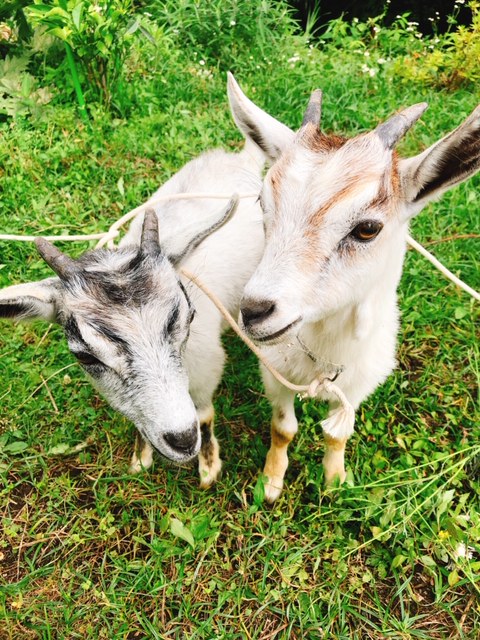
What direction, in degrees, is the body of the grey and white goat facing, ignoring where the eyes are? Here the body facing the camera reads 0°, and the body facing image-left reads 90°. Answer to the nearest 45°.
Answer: approximately 45°

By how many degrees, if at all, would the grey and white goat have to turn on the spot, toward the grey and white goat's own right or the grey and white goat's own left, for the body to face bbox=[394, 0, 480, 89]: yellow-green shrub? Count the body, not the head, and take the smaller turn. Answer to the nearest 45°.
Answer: approximately 180°

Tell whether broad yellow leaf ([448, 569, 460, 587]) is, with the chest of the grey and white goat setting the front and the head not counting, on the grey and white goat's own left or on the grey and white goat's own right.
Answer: on the grey and white goat's own left

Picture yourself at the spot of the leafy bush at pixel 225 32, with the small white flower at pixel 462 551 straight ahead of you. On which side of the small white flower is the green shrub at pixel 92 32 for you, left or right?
right

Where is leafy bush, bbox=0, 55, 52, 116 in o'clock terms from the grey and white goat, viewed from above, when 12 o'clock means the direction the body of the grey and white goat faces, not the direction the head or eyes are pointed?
The leafy bush is roughly at 4 o'clock from the grey and white goat.

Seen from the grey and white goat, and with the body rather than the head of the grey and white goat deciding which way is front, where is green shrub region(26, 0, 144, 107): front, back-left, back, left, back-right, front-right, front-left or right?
back-right
